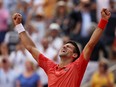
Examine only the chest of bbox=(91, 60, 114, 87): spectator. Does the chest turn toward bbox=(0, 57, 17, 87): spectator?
no

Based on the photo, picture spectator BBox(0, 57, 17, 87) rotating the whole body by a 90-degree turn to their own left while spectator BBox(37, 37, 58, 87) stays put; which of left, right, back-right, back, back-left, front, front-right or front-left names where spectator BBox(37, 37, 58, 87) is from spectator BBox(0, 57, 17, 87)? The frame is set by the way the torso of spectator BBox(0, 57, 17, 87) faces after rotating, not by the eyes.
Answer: front

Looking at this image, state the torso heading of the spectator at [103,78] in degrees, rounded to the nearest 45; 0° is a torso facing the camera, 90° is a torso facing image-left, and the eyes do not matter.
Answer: approximately 0°

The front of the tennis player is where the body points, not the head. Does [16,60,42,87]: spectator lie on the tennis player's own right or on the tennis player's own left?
on the tennis player's own right

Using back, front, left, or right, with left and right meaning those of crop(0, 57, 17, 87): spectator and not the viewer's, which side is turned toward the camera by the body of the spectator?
front

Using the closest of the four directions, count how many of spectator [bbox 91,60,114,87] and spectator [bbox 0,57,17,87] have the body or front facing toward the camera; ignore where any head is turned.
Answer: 2

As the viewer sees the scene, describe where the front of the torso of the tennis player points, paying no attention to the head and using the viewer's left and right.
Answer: facing the viewer and to the left of the viewer

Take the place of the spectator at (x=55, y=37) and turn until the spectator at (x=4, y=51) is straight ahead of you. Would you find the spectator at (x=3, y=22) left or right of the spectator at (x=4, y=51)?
right

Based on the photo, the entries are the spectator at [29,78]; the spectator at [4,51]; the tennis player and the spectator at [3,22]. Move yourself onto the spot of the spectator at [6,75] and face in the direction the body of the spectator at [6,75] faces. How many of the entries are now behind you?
2

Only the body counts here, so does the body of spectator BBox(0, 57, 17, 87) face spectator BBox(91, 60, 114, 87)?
no

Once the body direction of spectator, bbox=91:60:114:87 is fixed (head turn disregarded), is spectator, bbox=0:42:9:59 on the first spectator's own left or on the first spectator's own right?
on the first spectator's own right

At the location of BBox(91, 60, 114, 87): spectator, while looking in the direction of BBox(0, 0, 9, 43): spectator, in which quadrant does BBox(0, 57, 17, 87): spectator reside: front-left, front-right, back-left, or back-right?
front-left

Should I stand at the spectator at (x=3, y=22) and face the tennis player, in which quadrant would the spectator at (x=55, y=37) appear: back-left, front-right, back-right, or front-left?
front-left
